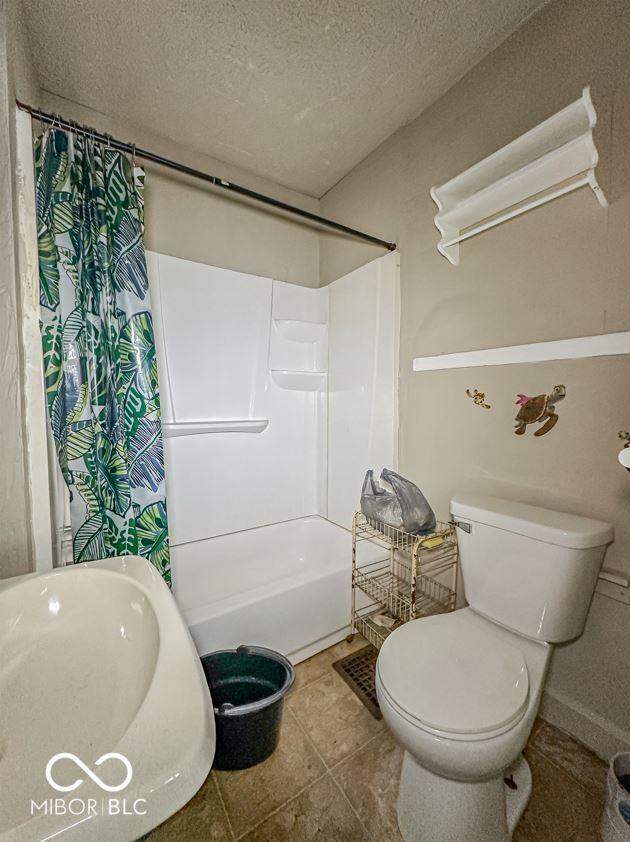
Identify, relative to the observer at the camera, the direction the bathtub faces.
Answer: facing the viewer and to the right of the viewer

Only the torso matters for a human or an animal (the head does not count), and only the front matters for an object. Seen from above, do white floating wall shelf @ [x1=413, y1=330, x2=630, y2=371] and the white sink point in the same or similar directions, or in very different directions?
very different directions

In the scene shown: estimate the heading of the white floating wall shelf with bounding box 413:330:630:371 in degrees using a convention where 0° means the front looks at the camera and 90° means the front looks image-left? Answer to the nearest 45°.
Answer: approximately 45°

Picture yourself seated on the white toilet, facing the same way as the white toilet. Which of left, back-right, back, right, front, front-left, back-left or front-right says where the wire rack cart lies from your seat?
right

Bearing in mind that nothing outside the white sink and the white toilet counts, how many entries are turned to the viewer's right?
1

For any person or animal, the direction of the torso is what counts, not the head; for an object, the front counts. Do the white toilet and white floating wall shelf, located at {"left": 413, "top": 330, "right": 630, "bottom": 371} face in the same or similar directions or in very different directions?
same or similar directions

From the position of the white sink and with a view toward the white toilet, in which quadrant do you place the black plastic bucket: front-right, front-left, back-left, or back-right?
front-left

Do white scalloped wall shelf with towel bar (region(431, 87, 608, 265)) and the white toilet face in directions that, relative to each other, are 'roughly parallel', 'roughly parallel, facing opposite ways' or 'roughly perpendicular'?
roughly parallel

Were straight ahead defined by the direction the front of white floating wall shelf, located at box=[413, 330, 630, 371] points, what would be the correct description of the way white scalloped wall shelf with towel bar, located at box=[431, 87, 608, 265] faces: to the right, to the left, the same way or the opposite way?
the same way

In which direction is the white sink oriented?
to the viewer's right

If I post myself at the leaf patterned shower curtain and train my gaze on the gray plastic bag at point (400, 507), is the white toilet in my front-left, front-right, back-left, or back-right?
front-right

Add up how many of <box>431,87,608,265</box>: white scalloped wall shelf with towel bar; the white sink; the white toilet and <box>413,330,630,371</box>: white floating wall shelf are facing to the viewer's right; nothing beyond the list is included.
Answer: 1

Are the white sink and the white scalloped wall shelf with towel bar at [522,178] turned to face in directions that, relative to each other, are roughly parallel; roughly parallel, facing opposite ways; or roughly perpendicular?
roughly parallel, facing opposite ways

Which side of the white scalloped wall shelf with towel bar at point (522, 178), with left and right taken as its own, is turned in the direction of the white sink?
front
